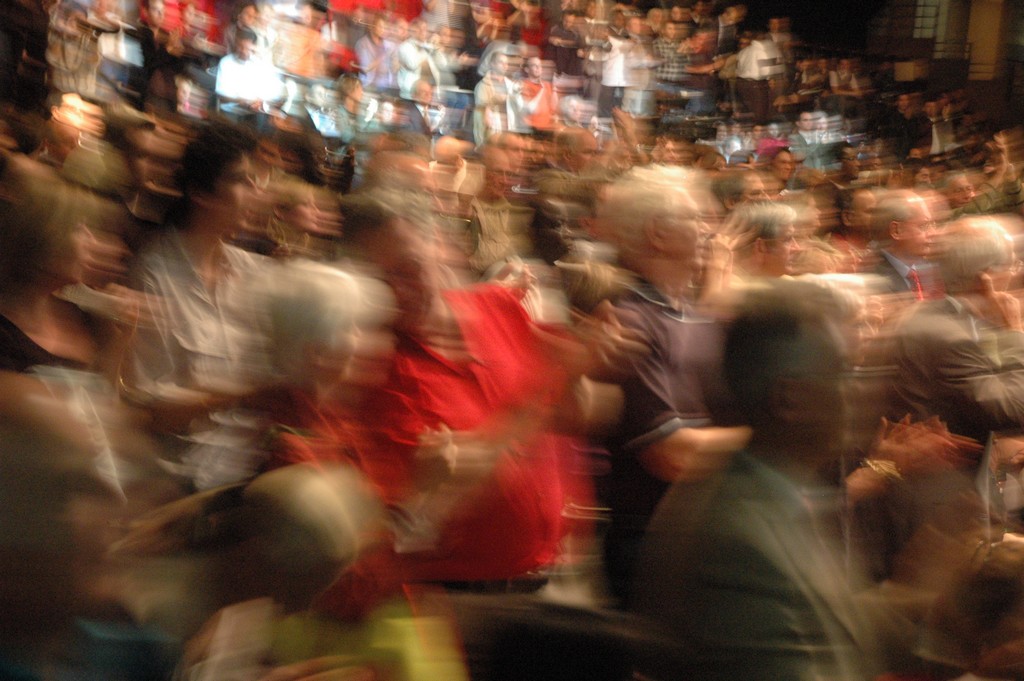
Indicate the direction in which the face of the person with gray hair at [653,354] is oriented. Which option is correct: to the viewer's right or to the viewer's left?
to the viewer's right

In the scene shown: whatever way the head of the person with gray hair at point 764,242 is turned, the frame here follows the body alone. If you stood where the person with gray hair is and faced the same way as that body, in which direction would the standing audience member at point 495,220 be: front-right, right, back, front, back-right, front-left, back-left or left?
back-left

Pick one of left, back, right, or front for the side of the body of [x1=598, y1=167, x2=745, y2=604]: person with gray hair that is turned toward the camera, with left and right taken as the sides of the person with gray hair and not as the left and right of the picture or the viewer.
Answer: right

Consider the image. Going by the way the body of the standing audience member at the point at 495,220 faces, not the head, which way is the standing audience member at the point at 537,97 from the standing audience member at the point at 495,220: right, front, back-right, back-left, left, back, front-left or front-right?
back-left

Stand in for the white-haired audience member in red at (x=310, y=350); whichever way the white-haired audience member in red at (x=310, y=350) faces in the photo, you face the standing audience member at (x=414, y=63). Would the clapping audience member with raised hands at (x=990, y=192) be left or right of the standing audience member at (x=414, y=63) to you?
right

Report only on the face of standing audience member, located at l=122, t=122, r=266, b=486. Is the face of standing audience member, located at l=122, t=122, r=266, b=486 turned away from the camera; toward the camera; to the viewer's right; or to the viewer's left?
to the viewer's right

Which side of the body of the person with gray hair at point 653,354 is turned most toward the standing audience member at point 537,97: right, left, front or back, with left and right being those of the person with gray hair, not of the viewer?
left

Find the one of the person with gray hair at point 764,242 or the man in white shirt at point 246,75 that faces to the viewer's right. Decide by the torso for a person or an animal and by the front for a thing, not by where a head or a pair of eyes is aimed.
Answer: the person with gray hair

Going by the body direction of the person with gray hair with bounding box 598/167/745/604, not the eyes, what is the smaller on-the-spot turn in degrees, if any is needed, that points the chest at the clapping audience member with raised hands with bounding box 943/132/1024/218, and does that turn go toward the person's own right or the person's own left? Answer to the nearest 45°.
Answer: approximately 90° to the person's own left

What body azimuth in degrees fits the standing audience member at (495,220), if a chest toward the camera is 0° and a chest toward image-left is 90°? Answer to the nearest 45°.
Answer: approximately 315°

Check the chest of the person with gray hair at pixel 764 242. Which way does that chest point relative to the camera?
to the viewer's right

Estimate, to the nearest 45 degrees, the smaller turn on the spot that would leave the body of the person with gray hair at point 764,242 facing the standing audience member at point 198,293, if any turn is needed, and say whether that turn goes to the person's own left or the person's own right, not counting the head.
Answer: approximately 135° to the person's own right

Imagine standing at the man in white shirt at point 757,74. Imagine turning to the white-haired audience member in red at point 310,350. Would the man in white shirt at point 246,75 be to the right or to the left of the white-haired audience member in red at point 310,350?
right
